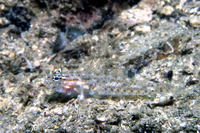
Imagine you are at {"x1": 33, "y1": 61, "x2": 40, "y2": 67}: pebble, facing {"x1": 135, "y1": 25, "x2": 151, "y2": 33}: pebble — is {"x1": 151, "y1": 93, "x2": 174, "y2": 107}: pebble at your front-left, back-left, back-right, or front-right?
front-right

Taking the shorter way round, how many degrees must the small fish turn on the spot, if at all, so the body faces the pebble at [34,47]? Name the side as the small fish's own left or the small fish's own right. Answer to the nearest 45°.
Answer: approximately 45° to the small fish's own right

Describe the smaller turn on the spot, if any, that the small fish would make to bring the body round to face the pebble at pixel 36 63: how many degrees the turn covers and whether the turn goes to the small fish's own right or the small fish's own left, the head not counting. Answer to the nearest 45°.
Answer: approximately 45° to the small fish's own right

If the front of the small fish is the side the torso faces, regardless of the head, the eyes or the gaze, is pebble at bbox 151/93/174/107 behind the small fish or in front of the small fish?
behind

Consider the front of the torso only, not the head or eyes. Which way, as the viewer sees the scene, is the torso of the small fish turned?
to the viewer's left

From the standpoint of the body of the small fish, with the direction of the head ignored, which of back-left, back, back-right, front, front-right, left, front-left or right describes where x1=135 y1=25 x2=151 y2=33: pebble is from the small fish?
back-right

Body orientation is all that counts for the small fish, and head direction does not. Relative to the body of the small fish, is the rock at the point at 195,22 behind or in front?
behind

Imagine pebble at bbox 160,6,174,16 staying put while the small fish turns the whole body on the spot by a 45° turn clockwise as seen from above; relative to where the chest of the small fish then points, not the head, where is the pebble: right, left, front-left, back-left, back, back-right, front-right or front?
right
